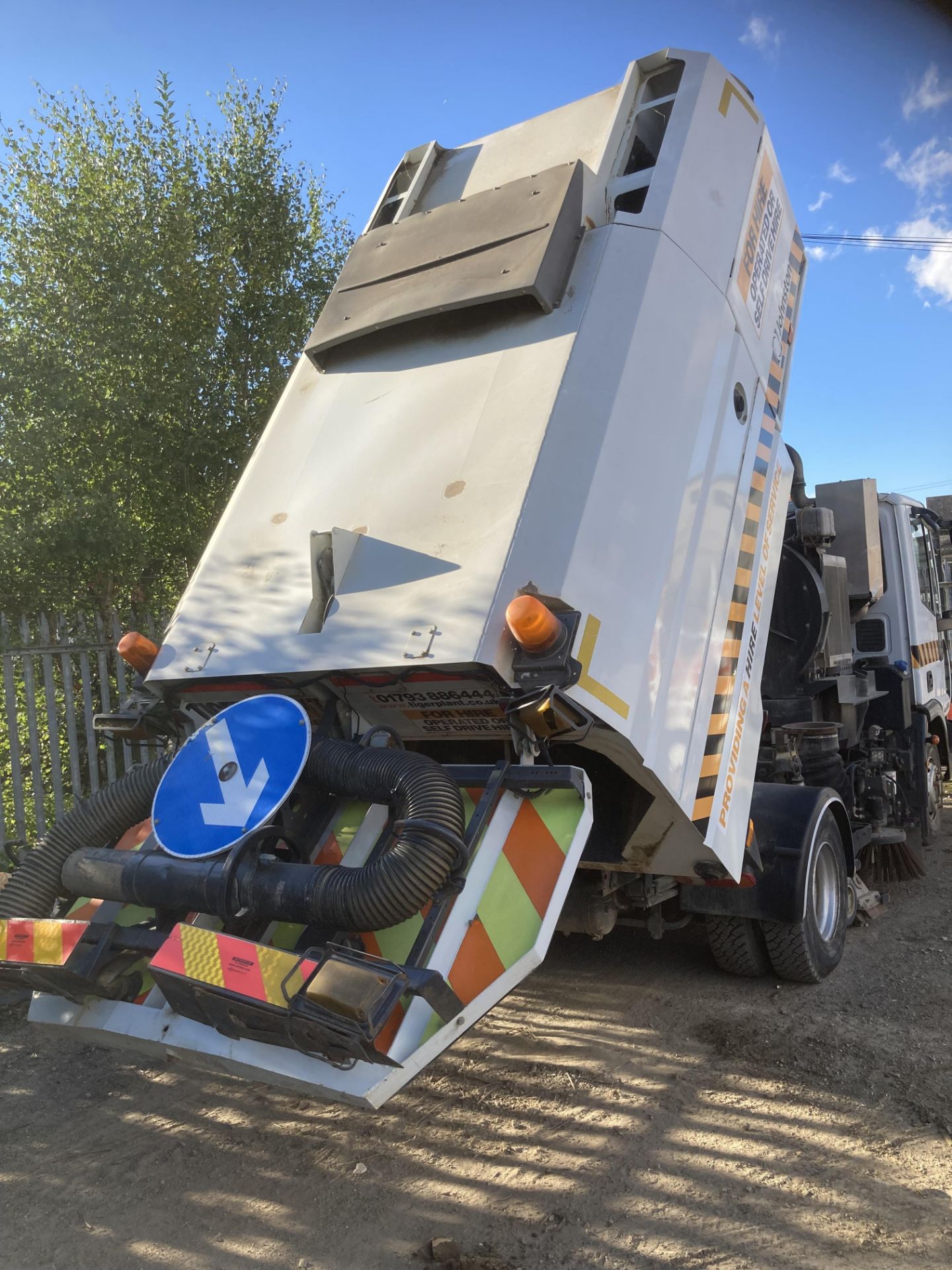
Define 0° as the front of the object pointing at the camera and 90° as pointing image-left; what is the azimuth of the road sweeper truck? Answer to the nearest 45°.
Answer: approximately 225°

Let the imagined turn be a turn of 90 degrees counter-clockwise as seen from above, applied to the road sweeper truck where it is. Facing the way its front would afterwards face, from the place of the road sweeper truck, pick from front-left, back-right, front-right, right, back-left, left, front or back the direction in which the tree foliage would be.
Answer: front

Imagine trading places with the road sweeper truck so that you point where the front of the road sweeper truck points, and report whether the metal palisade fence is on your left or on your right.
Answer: on your left
